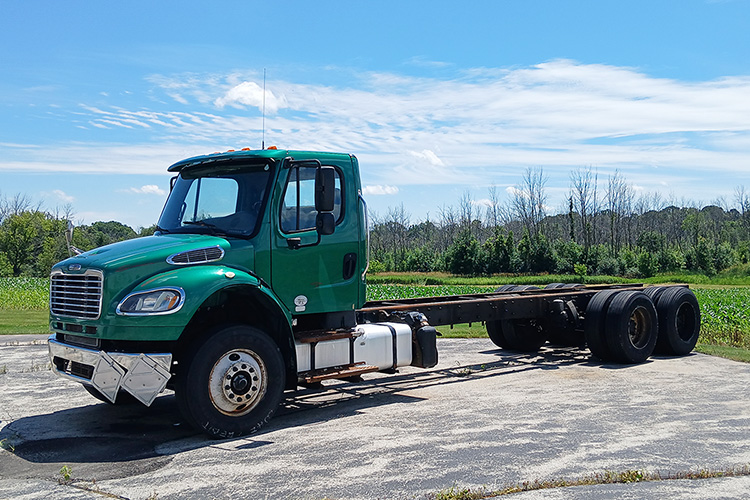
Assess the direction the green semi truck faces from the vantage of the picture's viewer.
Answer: facing the viewer and to the left of the viewer
